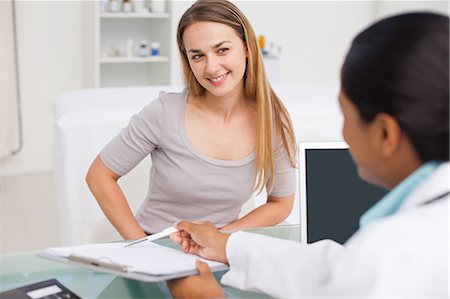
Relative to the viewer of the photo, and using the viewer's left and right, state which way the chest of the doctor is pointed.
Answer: facing away from the viewer and to the left of the viewer

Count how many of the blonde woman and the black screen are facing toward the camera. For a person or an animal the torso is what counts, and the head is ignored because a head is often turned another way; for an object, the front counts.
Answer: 2

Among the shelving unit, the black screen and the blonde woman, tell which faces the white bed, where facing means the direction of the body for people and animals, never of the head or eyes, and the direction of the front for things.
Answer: the shelving unit

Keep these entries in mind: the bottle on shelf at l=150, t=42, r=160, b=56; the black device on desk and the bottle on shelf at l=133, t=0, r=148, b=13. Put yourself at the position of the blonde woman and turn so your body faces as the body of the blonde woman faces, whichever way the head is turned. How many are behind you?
2

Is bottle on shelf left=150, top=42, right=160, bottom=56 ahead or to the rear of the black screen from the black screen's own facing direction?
to the rear

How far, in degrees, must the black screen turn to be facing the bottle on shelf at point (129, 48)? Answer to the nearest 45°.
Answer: approximately 135° to its right

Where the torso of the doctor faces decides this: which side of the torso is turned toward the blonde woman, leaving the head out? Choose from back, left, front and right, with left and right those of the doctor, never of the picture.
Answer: front

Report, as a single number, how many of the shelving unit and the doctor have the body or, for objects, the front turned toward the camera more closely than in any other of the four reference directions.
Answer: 1

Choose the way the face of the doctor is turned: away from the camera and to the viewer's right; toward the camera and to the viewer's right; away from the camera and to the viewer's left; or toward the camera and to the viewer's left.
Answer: away from the camera and to the viewer's left

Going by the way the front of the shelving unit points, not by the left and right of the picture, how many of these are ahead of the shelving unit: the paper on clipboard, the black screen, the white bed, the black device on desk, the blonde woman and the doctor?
6

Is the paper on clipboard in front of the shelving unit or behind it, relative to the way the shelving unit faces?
in front

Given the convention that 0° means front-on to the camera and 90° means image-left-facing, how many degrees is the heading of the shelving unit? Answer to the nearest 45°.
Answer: approximately 0°

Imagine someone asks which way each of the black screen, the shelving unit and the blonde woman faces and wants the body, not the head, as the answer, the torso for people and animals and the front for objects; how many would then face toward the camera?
3

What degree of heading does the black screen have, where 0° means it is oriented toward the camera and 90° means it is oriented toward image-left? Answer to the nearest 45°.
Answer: approximately 0°
